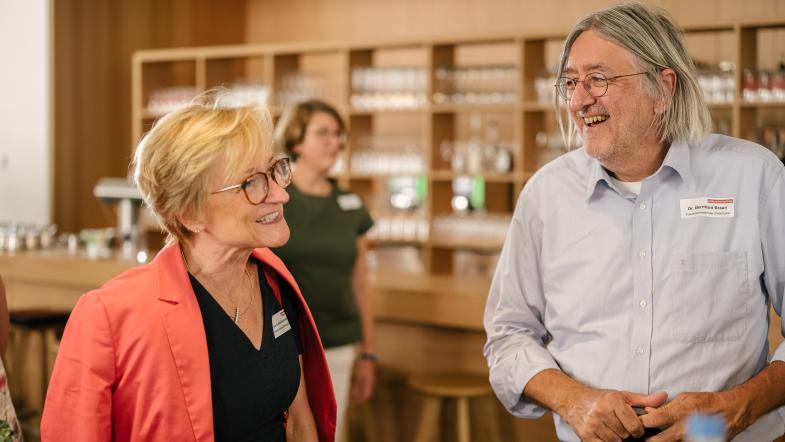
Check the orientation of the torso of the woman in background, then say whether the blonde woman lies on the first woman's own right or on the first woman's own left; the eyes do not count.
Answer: on the first woman's own right

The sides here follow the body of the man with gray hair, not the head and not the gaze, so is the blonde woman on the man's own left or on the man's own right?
on the man's own right

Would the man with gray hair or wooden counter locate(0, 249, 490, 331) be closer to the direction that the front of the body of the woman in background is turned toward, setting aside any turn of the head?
the man with gray hair

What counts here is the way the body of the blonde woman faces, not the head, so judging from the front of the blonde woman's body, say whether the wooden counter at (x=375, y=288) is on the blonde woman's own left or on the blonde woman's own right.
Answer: on the blonde woman's own left

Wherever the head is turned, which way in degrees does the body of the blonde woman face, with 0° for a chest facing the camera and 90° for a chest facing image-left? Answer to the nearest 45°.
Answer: approximately 315°

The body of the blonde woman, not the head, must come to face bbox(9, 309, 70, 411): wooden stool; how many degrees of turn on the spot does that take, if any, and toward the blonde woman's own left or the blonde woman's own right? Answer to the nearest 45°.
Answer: approximately 135° to the blonde woman's own left
